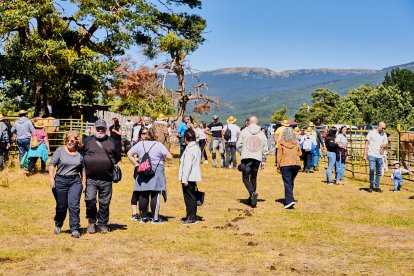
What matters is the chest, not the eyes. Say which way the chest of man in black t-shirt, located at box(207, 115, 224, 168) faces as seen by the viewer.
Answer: toward the camera

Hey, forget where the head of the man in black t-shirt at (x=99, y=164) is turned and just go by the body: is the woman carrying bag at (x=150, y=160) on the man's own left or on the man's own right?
on the man's own left

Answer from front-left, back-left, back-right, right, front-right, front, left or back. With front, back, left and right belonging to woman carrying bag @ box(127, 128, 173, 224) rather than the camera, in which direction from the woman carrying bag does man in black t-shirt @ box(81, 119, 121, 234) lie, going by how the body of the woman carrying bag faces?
back-left

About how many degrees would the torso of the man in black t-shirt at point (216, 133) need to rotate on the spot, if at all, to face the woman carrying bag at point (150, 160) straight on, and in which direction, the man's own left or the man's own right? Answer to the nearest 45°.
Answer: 0° — they already face them

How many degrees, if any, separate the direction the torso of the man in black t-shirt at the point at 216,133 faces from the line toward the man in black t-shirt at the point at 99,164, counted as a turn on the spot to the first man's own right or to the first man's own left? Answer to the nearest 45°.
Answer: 0° — they already face them

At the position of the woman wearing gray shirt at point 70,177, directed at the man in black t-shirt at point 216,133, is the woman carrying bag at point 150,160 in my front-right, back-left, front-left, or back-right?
front-right

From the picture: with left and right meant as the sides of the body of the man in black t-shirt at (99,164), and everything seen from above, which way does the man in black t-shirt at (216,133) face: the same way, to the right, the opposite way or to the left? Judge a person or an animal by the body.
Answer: the same way

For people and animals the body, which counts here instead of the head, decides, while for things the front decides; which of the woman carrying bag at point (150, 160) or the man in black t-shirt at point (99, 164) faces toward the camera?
the man in black t-shirt

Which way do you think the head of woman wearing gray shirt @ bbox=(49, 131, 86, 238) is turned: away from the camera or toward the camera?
toward the camera

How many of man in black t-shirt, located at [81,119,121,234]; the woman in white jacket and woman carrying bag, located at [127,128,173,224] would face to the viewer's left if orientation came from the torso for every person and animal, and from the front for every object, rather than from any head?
1

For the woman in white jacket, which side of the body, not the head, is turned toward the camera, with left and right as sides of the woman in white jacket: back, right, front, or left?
left

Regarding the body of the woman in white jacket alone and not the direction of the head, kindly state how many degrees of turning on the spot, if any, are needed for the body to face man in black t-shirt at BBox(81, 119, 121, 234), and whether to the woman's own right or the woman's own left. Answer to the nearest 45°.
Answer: approximately 45° to the woman's own left
